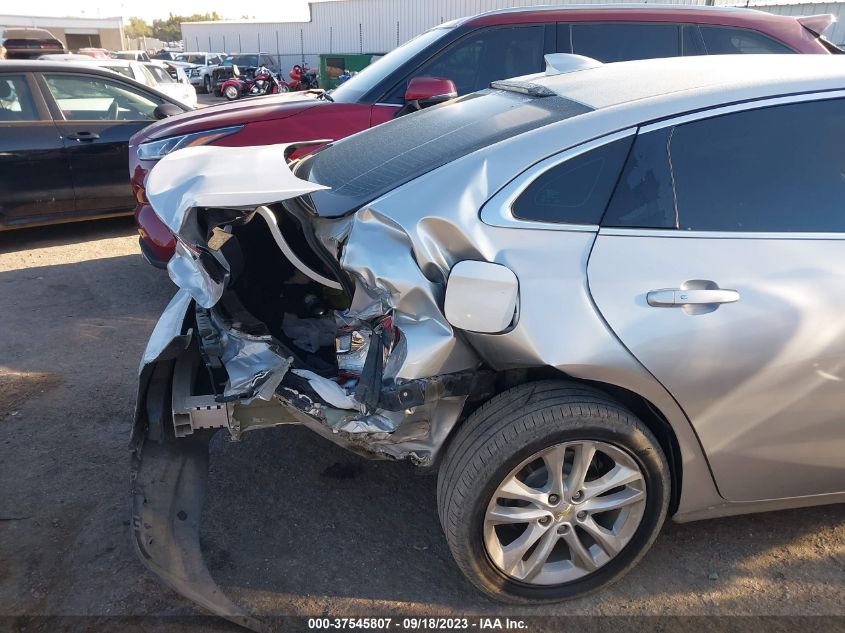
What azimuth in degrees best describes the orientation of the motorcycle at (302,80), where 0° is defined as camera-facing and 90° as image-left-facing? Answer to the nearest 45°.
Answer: approximately 45°

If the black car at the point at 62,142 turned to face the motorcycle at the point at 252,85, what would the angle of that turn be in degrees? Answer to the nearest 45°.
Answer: approximately 90° to its left

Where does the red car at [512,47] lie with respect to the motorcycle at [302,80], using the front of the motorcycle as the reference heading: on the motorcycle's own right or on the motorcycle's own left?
on the motorcycle's own left

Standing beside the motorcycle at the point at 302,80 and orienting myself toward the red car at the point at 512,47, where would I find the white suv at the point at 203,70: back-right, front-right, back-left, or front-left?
back-right

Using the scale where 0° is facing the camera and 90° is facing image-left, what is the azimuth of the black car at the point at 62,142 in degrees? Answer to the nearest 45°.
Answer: approximately 270°

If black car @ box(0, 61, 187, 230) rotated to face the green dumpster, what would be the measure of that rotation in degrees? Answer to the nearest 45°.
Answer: approximately 45° to its left

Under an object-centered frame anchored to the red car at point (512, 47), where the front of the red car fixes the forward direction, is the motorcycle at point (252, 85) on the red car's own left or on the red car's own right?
on the red car's own right

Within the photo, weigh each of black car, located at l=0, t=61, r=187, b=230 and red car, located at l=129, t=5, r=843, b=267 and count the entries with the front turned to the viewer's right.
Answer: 1

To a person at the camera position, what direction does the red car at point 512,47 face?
facing to the left of the viewer
